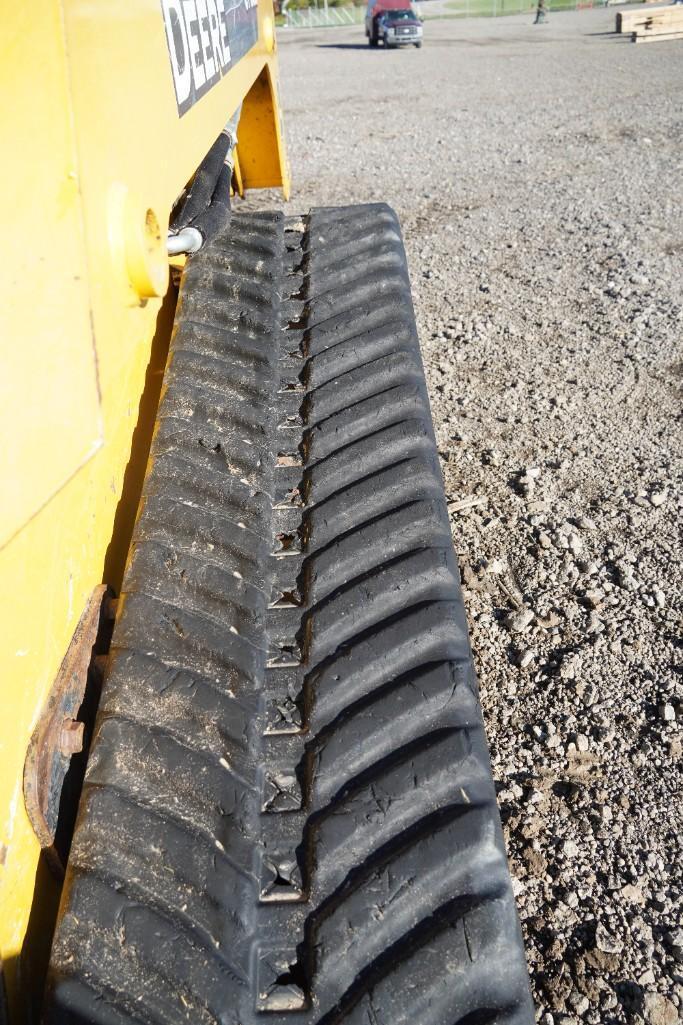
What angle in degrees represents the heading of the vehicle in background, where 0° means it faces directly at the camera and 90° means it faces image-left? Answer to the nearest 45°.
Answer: approximately 315°

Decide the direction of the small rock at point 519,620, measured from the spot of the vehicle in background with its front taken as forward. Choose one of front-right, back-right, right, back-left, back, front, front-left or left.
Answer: front-right

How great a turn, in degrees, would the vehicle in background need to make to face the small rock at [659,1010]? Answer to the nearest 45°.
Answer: approximately 45° to its right

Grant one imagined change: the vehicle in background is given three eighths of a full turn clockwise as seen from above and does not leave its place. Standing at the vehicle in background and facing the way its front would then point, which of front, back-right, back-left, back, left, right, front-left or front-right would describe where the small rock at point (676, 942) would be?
left

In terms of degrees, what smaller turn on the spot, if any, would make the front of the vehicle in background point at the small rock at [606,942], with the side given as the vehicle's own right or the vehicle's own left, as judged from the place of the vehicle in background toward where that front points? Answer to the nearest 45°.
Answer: approximately 45° to the vehicle's own right

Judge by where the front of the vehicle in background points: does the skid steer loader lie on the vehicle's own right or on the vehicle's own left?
on the vehicle's own right
